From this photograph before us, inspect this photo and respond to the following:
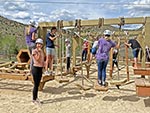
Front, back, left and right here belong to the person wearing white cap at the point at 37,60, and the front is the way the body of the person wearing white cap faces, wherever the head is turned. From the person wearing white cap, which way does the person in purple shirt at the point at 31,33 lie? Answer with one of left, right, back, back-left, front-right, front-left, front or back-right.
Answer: back-left

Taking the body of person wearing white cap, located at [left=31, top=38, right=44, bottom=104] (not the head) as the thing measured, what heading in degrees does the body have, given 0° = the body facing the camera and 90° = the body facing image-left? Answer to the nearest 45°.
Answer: approximately 315°
